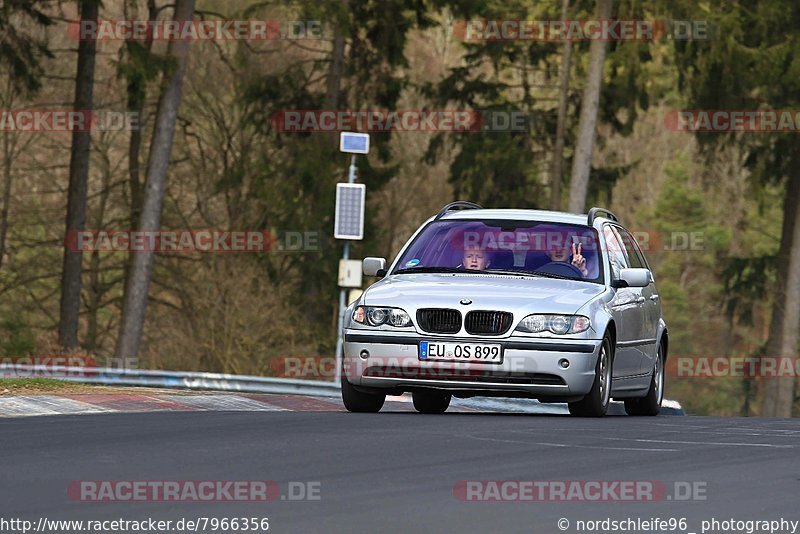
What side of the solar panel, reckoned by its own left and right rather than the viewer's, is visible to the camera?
front

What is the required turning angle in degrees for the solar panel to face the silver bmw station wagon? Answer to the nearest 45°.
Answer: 0° — it already faces it

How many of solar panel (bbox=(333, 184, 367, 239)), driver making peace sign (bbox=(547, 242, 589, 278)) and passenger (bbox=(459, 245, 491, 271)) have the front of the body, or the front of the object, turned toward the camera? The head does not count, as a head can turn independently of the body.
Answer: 3

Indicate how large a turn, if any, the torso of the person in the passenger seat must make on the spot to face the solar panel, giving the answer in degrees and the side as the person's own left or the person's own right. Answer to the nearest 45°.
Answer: approximately 180°

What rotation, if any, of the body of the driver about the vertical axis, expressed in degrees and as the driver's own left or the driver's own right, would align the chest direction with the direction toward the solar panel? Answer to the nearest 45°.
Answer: approximately 135° to the driver's own right

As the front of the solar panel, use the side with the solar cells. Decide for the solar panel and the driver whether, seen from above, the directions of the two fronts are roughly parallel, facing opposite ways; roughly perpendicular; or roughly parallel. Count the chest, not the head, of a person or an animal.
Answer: roughly parallel

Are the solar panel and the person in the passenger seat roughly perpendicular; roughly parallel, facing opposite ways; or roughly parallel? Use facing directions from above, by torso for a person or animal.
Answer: roughly parallel
